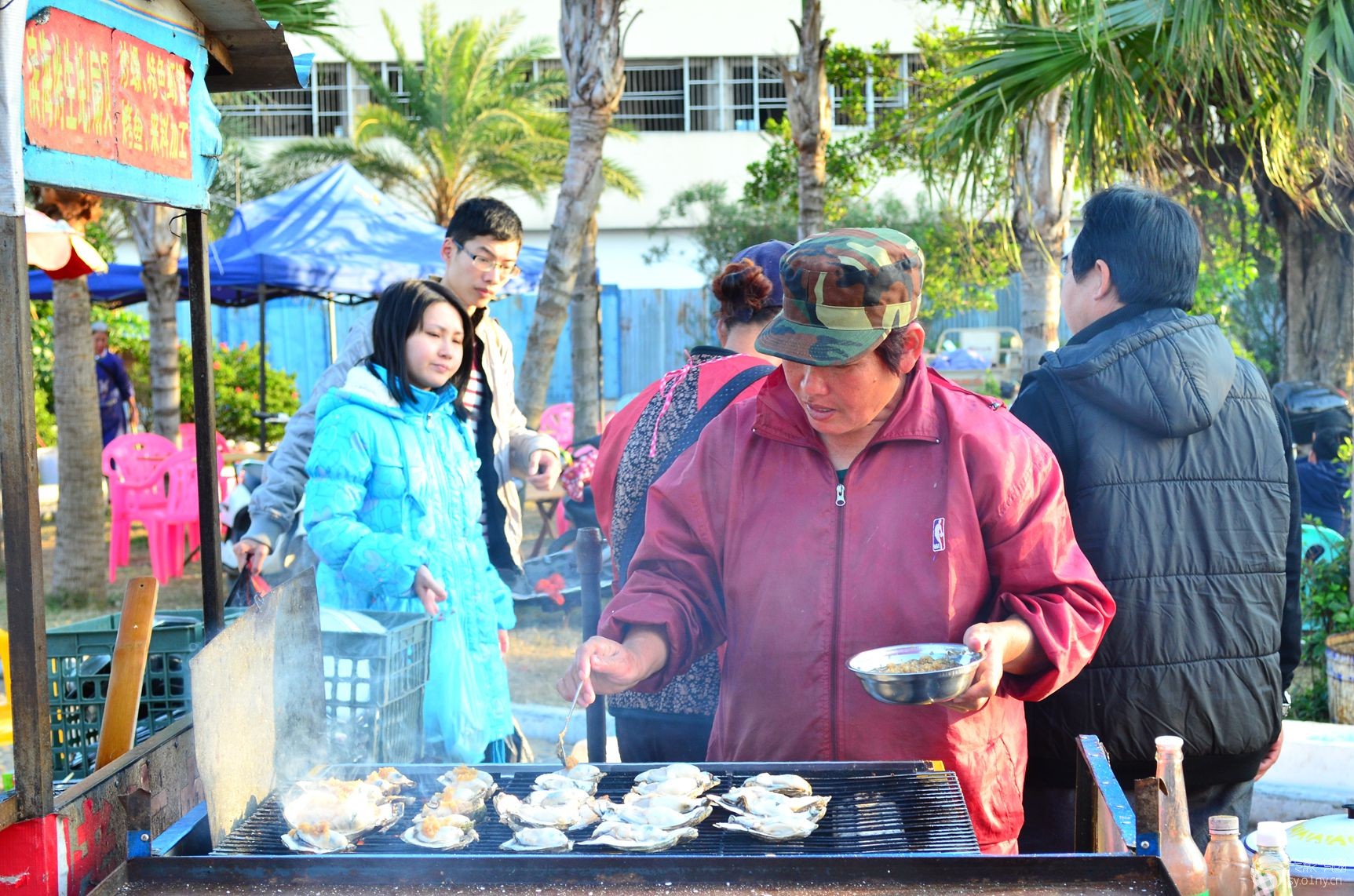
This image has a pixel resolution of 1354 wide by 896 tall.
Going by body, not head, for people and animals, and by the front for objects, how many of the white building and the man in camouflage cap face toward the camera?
2

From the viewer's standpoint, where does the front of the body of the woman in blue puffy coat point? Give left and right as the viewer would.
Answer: facing the viewer and to the right of the viewer

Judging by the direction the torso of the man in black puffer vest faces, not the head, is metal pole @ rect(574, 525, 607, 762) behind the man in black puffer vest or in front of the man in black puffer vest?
in front

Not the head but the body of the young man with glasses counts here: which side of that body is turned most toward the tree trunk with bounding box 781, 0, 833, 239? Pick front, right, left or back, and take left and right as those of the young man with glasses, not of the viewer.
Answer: left

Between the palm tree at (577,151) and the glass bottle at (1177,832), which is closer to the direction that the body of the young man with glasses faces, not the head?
the glass bottle

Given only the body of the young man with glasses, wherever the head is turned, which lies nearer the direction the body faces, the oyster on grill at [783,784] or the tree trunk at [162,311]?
the oyster on grill

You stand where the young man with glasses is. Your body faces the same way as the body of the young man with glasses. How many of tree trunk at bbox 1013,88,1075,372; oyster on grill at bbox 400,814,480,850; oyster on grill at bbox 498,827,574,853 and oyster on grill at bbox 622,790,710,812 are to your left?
1

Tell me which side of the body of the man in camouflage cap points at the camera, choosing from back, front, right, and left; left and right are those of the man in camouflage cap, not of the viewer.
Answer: front

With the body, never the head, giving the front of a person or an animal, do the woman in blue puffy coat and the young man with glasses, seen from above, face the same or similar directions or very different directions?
same or similar directions

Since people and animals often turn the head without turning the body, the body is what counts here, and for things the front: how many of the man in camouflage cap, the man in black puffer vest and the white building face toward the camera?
2

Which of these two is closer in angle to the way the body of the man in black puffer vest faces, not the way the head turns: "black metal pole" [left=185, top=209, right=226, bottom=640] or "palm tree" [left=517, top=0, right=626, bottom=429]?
the palm tree

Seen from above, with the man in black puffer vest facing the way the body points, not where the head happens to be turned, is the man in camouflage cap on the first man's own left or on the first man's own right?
on the first man's own left

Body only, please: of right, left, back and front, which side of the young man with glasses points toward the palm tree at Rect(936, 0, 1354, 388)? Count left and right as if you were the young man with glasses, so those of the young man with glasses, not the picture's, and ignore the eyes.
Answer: left

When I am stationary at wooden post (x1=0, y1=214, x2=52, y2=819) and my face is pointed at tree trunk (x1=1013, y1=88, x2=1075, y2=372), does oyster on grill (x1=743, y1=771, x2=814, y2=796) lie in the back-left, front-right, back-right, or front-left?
front-right

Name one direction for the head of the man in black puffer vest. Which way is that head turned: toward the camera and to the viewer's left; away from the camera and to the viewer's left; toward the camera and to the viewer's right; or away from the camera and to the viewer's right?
away from the camera and to the viewer's left

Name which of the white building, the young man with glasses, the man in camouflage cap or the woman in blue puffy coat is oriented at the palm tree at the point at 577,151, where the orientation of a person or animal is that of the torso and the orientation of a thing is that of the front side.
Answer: the white building
